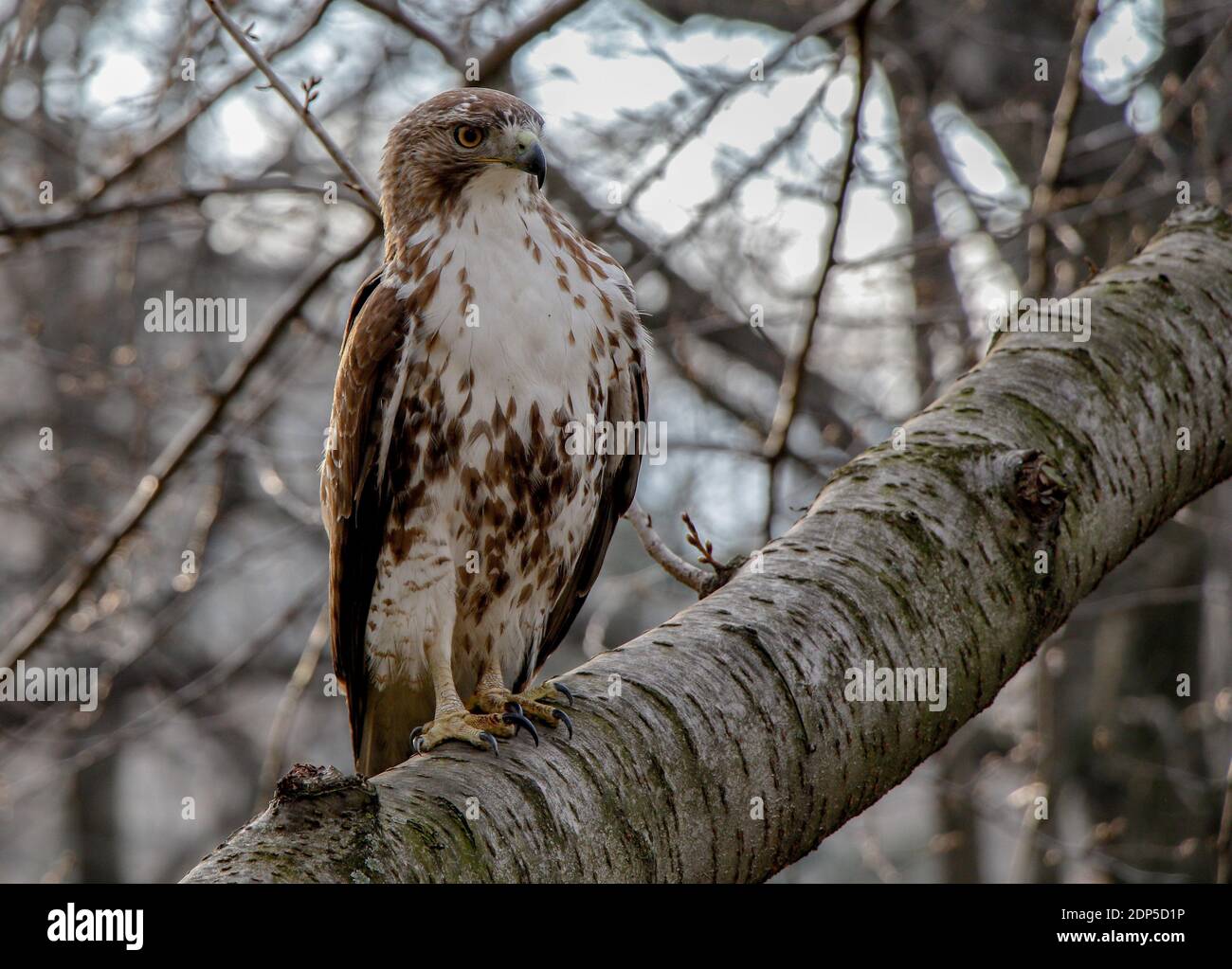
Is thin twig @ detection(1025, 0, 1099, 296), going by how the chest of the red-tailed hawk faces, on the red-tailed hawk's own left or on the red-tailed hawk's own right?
on the red-tailed hawk's own left

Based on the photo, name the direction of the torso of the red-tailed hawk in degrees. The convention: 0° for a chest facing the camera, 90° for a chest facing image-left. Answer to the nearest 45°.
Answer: approximately 315°
